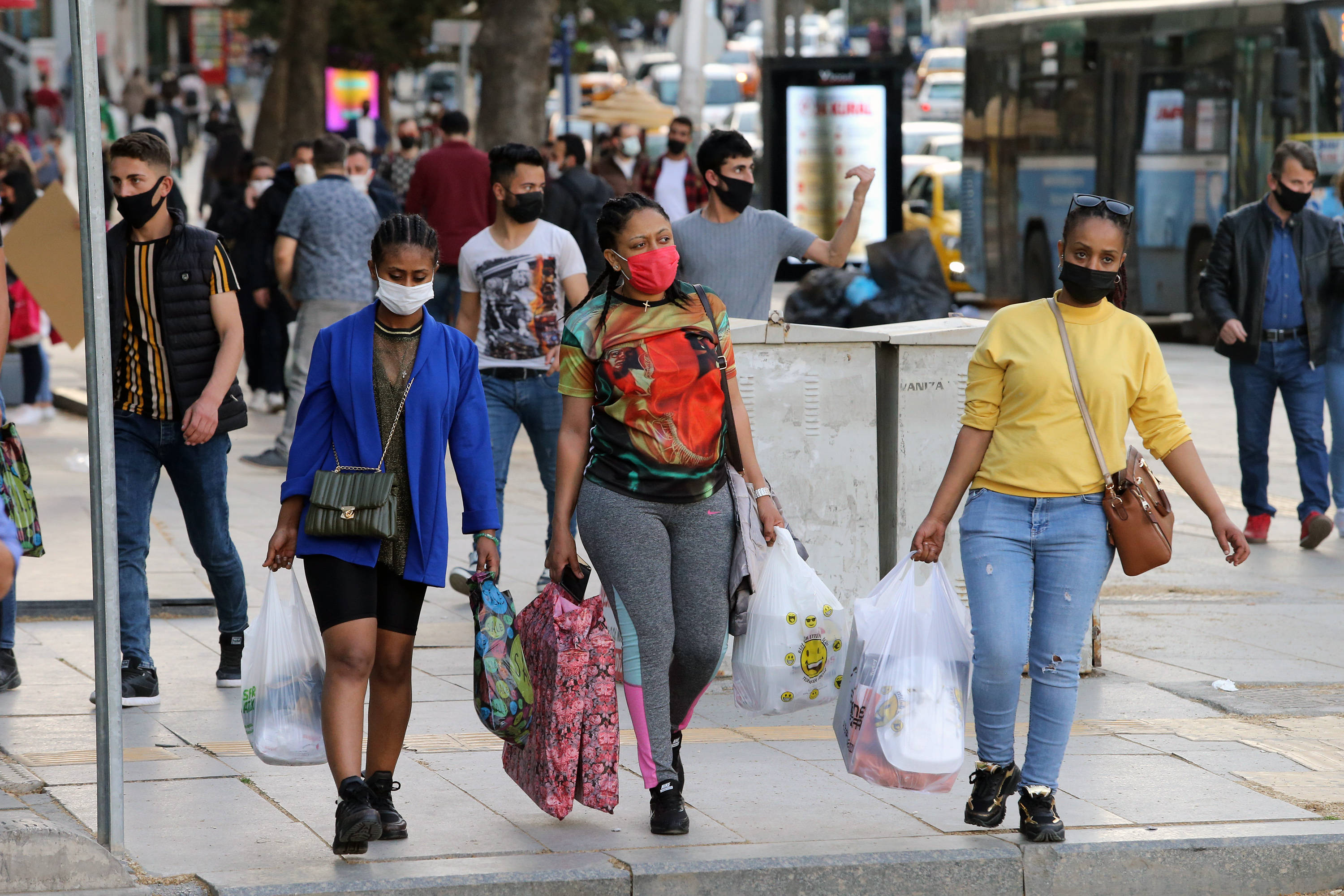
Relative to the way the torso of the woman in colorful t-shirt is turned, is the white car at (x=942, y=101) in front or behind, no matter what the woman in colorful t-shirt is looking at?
behind

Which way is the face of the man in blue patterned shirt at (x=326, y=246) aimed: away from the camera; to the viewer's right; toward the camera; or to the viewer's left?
away from the camera

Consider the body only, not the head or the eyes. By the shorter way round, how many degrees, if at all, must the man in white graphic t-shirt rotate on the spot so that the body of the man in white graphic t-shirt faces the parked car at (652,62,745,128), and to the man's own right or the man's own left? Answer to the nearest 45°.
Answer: approximately 180°

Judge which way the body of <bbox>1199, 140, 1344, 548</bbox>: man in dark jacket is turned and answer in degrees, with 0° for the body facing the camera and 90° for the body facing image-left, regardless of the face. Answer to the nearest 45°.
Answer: approximately 0°

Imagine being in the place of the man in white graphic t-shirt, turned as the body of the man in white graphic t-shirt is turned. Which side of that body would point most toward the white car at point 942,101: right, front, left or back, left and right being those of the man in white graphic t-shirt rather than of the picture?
back

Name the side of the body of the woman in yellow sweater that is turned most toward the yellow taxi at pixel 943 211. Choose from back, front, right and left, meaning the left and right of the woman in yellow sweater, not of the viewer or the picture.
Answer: back

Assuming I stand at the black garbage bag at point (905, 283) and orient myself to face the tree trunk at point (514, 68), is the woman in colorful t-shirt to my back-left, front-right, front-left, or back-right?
back-left
